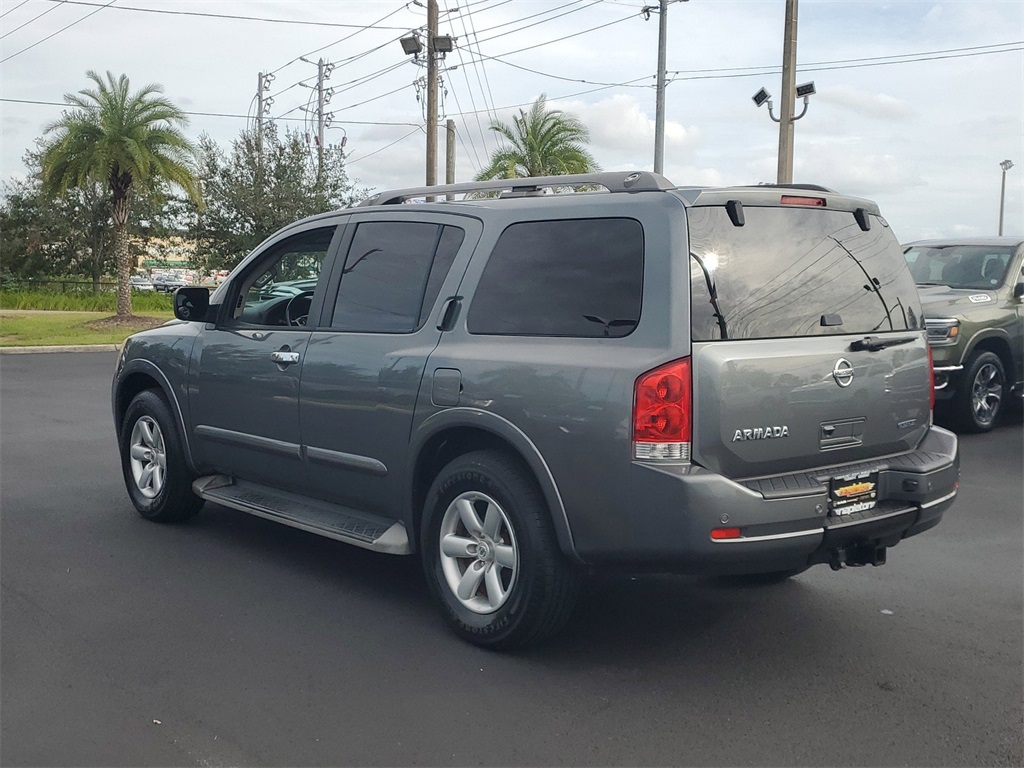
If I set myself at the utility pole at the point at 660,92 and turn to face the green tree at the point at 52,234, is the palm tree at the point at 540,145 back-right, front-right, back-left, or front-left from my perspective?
front-right

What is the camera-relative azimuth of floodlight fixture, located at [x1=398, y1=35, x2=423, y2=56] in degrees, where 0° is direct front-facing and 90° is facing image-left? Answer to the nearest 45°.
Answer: approximately 45°

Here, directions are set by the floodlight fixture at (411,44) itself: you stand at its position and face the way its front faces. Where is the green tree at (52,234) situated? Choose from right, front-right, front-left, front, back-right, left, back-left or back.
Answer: right

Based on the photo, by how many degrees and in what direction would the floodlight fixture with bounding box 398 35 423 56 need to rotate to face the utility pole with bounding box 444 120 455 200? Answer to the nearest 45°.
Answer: approximately 135° to its right

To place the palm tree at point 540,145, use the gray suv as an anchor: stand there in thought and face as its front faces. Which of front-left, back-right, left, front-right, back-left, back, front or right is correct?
front-right

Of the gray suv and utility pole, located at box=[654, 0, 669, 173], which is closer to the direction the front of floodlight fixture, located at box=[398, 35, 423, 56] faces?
the gray suv

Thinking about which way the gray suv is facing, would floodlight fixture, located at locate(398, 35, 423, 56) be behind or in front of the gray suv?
in front

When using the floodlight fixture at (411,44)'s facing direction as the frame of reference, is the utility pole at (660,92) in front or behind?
behind

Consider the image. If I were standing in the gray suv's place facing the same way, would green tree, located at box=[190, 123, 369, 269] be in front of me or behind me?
in front

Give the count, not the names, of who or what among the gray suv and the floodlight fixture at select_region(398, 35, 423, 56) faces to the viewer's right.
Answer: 0

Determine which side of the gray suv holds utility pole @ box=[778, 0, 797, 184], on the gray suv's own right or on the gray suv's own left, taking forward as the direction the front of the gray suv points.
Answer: on the gray suv's own right

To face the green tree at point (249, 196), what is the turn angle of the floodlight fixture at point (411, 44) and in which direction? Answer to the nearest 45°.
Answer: approximately 90° to its right

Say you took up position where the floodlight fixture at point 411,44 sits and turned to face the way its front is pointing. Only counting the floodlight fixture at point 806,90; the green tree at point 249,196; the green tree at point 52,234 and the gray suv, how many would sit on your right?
2

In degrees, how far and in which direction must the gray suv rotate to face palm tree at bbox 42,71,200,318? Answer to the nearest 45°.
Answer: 0° — it already faces it

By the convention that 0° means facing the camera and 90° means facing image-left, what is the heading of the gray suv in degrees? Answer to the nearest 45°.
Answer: approximately 135°

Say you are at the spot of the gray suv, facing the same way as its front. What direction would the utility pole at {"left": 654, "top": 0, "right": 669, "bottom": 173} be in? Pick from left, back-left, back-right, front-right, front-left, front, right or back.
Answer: front-right
